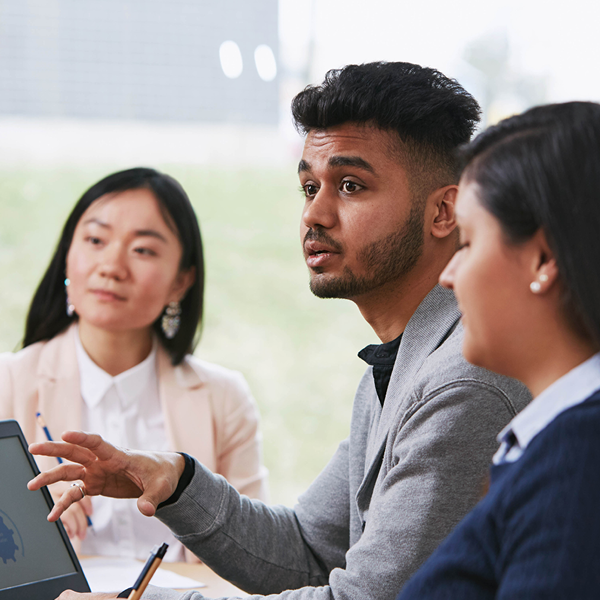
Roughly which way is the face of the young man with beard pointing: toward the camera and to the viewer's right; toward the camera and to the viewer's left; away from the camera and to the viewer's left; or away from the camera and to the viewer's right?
toward the camera and to the viewer's left

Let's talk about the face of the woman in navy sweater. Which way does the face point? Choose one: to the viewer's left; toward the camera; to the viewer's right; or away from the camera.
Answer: to the viewer's left

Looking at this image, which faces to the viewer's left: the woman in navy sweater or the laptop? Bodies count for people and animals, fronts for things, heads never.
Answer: the woman in navy sweater

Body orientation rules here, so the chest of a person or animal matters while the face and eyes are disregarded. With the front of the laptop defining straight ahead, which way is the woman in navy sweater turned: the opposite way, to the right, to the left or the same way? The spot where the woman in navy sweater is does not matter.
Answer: the opposite way

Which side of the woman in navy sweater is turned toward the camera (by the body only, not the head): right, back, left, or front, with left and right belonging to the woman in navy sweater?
left

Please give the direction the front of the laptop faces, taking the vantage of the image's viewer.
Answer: facing the viewer and to the right of the viewer

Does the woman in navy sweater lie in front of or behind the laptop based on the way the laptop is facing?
in front

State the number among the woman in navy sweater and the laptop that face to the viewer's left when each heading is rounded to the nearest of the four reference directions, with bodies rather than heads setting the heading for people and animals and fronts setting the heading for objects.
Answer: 1

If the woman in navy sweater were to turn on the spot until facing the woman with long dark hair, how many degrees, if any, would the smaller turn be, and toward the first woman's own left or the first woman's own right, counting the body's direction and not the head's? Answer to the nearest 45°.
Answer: approximately 45° to the first woman's own right
